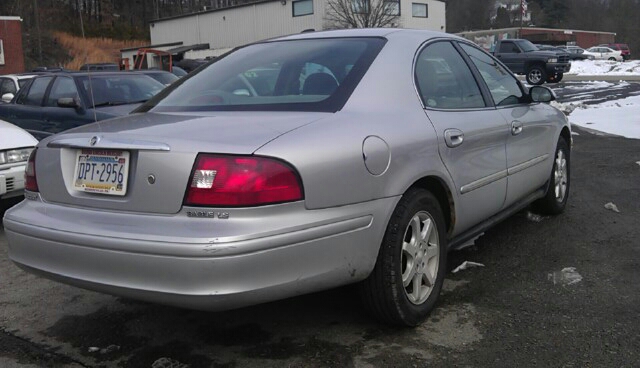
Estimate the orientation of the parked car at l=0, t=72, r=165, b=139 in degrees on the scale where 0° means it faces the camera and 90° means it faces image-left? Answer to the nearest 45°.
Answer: approximately 315°

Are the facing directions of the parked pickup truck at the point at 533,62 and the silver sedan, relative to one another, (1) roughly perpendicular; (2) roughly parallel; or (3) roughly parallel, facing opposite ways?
roughly perpendicular

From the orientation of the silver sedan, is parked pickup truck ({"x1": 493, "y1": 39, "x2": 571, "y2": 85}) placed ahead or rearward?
ahead

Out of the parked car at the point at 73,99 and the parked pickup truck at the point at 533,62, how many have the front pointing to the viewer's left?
0

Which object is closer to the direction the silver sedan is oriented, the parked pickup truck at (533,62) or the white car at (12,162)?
the parked pickup truck

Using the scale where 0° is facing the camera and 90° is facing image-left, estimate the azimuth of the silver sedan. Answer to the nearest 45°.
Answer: approximately 225°

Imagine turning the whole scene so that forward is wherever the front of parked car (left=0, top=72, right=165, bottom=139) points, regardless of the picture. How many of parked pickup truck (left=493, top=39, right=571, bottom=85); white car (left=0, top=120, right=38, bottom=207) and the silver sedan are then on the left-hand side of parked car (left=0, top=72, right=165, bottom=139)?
1

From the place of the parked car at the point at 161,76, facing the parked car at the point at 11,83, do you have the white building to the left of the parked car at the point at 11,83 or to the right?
right

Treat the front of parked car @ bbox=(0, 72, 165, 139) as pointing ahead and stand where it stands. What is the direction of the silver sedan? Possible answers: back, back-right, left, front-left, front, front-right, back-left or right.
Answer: front-right

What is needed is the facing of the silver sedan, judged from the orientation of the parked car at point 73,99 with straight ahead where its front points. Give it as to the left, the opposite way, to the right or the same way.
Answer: to the left

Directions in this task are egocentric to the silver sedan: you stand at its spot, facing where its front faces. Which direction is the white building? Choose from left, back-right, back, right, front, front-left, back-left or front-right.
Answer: front-left

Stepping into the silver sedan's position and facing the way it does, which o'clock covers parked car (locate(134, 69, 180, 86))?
The parked car is roughly at 10 o'clock from the silver sedan.

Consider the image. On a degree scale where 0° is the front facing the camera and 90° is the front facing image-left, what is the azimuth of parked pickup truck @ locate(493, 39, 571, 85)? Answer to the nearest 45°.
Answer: approximately 315°
